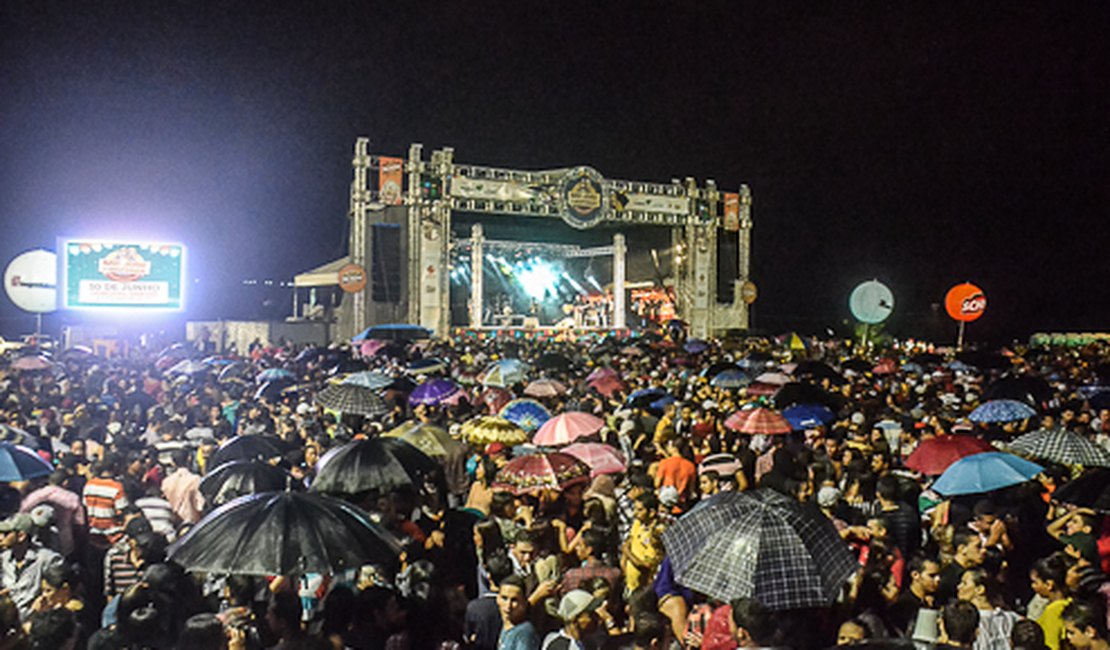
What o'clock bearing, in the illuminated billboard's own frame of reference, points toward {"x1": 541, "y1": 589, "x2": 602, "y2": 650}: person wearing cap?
The person wearing cap is roughly at 12 o'clock from the illuminated billboard.

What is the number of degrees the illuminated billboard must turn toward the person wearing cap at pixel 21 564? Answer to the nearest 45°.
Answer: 0° — it already faces them

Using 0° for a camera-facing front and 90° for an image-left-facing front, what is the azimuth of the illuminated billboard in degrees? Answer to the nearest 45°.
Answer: approximately 0°

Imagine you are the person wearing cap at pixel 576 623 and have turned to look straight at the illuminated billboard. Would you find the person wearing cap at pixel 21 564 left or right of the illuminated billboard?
left
